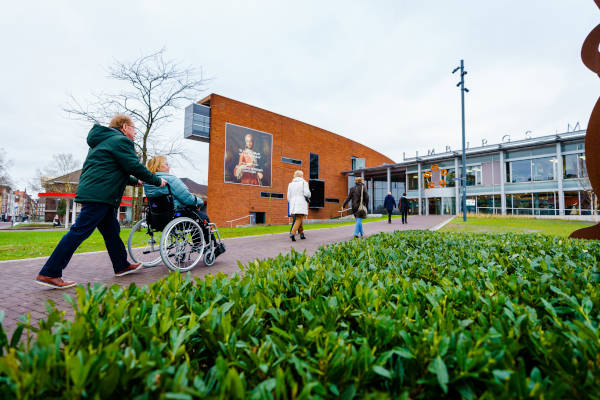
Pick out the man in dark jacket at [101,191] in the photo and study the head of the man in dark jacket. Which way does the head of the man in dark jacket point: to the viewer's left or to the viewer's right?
to the viewer's right

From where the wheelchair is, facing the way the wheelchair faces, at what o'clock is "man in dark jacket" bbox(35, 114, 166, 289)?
The man in dark jacket is roughly at 6 o'clock from the wheelchair.

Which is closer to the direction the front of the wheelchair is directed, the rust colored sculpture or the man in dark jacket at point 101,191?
the rust colored sculpture

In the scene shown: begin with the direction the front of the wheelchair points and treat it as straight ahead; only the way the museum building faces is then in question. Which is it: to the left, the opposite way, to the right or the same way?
to the right

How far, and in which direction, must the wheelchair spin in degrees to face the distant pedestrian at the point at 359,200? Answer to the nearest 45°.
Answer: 0° — it already faces them

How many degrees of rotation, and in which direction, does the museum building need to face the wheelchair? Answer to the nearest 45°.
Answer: approximately 45° to its right

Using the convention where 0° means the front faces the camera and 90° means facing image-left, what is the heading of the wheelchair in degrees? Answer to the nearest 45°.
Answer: approximately 225°
